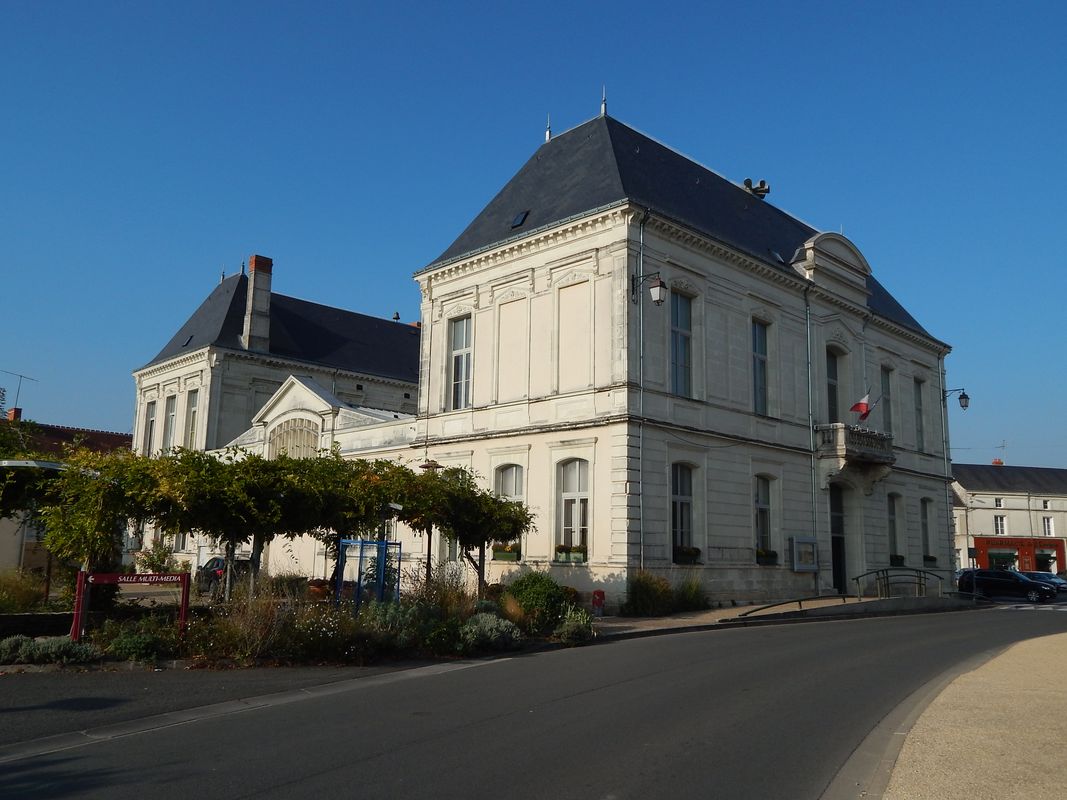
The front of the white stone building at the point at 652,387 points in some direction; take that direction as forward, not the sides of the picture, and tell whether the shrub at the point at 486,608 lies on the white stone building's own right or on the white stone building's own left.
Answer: on the white stone building's own right

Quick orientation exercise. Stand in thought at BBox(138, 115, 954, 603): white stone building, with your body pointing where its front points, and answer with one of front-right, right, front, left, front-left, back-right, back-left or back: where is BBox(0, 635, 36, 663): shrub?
right

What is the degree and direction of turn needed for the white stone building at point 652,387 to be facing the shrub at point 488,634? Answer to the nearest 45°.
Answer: approximately 45° to its right

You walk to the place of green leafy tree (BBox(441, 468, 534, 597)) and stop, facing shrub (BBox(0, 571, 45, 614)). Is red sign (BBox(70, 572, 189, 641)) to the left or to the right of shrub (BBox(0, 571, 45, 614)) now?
left

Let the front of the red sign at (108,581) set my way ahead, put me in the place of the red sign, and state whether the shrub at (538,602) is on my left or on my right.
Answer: on my left

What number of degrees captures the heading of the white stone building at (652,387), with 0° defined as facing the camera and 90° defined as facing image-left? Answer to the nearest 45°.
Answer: approximately 315°

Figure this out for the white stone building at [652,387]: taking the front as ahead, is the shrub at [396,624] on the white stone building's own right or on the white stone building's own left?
on the white stone building's own right

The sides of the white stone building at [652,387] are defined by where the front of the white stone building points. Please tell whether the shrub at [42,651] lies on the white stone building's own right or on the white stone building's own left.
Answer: on the white stone building's own right

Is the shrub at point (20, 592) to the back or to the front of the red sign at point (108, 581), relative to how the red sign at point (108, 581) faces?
to the back

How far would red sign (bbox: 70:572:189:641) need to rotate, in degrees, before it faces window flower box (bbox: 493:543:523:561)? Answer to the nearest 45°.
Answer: approximately 135° to its left
